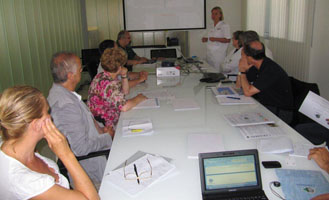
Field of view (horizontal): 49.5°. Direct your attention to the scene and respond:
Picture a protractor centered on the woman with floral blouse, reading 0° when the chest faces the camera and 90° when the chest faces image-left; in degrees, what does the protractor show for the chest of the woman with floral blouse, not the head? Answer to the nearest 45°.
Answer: approximately 225°

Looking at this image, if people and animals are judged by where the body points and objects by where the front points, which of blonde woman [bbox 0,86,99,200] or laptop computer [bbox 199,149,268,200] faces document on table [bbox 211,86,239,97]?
the blonde woman

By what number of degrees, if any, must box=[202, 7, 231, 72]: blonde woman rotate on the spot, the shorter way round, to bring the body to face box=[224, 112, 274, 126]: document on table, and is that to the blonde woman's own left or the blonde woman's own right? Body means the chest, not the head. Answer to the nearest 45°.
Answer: approximately 45° to the blonde woman's own left

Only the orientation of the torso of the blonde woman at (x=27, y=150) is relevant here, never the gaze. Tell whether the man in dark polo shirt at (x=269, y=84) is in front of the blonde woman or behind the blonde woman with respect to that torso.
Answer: in front

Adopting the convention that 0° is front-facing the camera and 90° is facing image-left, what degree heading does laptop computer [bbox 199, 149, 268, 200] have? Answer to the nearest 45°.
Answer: approximately 0°

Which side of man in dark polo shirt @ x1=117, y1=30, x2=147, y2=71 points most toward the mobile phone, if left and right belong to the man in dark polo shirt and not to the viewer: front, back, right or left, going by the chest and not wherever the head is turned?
right

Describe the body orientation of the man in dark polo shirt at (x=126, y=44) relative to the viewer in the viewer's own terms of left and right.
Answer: facing to the right of the viewer

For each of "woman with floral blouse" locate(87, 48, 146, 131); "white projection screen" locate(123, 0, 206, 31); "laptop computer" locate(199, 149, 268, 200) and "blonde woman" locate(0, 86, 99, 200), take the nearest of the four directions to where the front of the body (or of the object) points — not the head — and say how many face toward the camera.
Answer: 2

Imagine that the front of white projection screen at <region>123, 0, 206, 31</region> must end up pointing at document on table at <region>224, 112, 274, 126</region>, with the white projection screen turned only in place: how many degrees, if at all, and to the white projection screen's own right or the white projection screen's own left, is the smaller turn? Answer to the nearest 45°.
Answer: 0° — it already faces it

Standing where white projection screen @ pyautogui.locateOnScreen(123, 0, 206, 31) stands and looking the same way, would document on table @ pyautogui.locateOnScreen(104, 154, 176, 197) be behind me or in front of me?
in front

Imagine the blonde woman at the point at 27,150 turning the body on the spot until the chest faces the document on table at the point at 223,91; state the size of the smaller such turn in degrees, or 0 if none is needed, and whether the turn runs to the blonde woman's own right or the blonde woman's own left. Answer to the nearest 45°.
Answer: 0° — they already face it

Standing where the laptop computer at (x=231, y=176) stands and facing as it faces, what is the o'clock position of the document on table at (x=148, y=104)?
The document on table is roughly at 5 o'clock from the laptop computer.

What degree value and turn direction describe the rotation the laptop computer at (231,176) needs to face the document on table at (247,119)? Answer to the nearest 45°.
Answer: approximately 180°

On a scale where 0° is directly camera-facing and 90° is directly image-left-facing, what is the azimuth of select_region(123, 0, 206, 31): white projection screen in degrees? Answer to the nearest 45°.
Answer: approximately 0°
